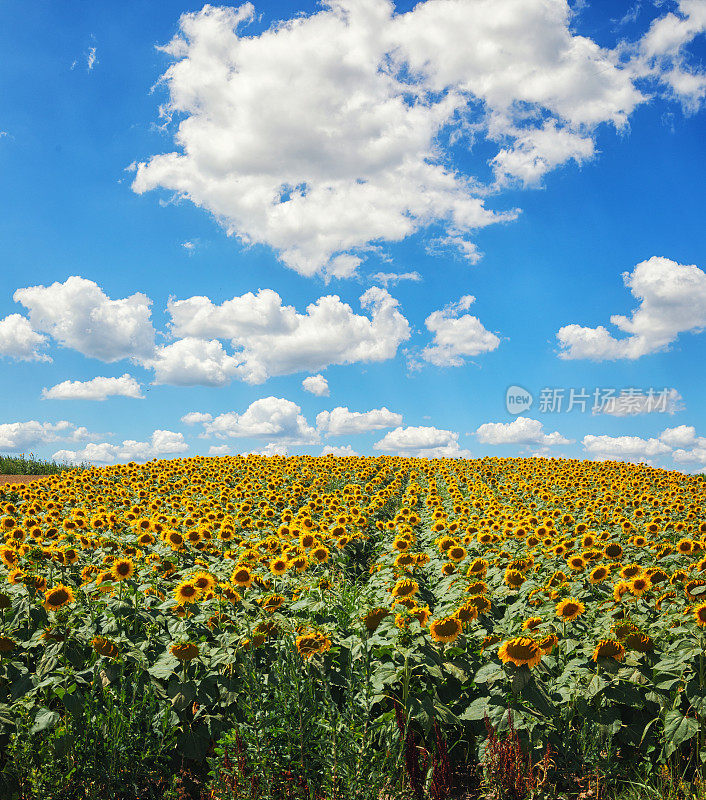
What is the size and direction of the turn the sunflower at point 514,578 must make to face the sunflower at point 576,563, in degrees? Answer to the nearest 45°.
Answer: approximately 135° to its left

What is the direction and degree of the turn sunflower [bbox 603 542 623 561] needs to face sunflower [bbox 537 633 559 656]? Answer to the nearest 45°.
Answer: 0° — it already faces it

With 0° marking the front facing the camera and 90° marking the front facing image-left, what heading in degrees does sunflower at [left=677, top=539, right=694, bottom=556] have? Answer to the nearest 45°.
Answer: approximately 0°

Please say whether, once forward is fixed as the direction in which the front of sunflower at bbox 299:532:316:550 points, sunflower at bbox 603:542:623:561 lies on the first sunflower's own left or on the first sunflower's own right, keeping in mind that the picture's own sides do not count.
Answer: on the first sunflower's own left

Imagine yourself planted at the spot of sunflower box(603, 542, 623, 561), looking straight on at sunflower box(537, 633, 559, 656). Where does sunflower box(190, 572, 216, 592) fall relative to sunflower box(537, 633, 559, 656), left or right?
right

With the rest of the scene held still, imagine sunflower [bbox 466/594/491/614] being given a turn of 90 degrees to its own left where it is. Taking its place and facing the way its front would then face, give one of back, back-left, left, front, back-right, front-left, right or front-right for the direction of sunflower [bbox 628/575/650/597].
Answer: front-left

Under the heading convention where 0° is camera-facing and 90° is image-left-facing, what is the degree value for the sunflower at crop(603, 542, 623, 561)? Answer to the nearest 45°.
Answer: approximately 0°

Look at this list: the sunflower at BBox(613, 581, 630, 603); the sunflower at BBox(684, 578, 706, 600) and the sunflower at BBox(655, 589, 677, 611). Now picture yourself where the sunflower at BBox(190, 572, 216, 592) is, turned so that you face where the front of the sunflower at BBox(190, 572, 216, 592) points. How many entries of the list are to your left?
3
